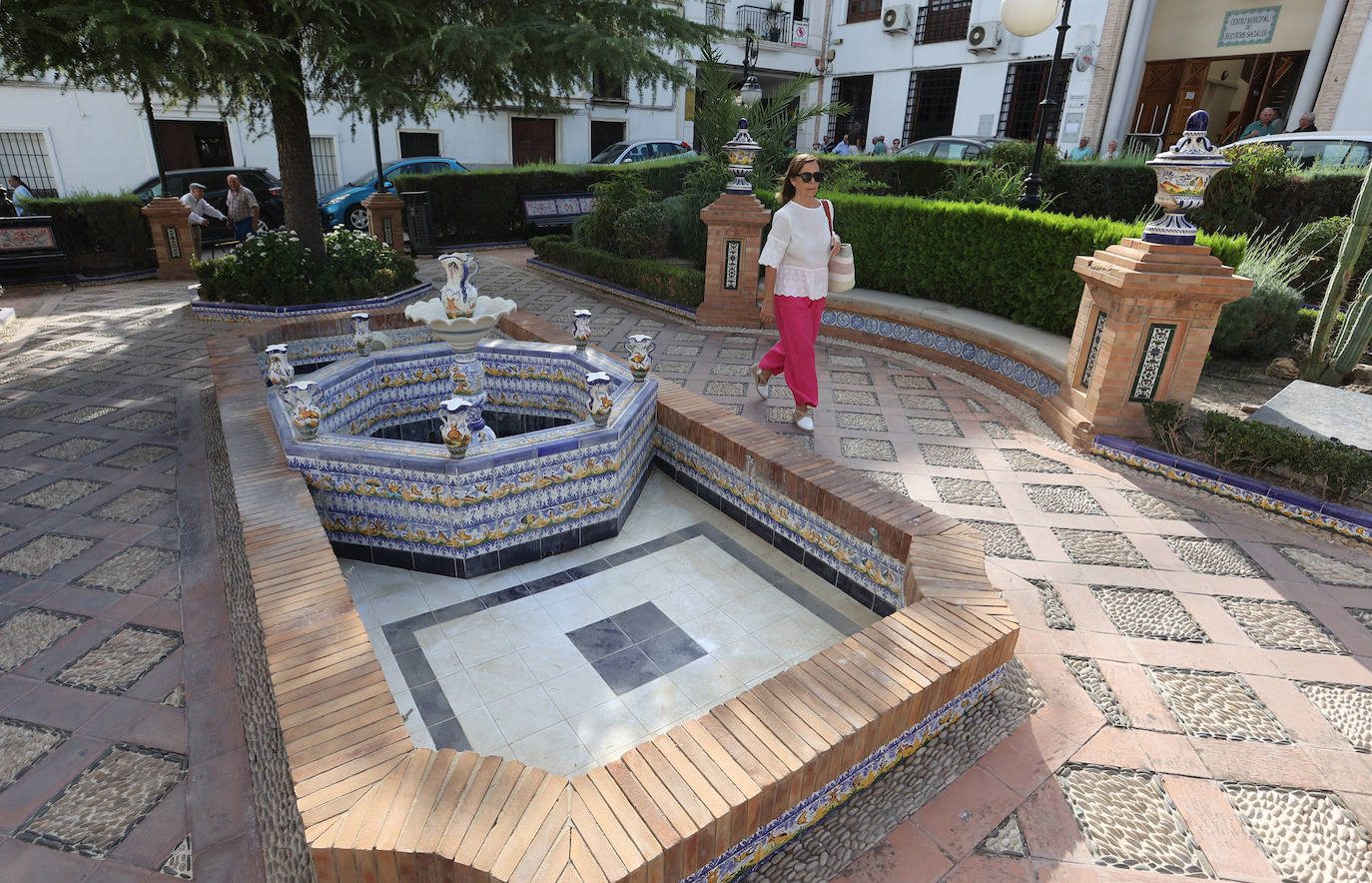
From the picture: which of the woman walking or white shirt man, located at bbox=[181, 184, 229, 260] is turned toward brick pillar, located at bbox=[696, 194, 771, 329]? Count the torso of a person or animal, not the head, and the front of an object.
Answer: the white shirt man

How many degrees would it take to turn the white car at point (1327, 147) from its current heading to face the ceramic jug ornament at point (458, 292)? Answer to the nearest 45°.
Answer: approximately 90° to its left

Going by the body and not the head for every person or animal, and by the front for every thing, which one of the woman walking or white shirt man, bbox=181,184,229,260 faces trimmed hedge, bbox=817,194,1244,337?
the white shirt man

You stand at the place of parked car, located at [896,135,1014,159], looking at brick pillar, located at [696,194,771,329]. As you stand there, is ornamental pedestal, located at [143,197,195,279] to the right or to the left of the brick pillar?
right

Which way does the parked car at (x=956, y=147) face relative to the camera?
to the viewer's left

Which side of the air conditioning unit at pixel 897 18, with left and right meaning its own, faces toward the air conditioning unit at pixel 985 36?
left

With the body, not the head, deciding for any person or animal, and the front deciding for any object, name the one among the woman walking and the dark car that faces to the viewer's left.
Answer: the dark car

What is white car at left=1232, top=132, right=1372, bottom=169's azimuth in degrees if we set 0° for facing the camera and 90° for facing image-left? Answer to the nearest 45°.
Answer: approximately 90°

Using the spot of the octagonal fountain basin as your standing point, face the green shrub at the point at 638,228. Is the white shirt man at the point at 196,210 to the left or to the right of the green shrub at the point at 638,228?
left

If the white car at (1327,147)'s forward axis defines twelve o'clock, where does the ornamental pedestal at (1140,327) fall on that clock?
The ornamental pedestal is roughly at 9 o'clock from the white car.

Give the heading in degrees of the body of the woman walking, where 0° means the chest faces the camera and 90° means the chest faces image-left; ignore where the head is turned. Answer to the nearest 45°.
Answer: approximately 315°

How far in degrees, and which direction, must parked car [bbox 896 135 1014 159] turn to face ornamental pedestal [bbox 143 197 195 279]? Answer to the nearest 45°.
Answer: approximately 45° to its left
